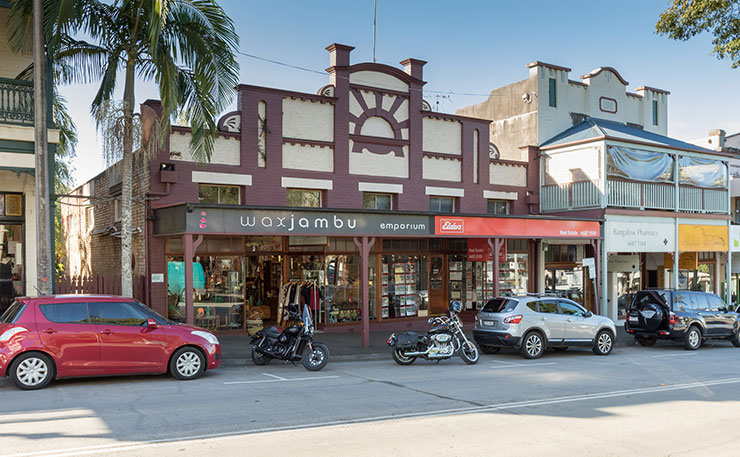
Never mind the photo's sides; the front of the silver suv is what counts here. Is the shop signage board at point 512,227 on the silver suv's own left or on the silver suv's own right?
on the silver suv's own left

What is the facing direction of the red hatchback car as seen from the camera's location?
facing to the right of the viewer

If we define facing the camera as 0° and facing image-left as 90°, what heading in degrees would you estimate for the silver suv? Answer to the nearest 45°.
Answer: approximately 225°

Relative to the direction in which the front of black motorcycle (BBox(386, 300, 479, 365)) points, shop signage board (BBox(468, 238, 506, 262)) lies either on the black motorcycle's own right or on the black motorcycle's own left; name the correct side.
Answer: on the black motorcycle's own left

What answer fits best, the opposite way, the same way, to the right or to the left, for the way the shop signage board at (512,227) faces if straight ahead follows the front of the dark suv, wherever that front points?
to the right

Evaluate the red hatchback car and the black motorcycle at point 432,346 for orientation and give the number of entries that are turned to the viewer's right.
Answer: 2

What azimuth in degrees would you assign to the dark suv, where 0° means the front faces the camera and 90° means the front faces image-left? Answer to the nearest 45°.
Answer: approximately 225°

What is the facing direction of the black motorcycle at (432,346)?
to the viewer's right

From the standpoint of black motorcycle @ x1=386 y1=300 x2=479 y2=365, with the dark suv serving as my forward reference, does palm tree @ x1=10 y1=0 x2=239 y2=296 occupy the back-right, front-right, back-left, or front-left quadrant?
back-left

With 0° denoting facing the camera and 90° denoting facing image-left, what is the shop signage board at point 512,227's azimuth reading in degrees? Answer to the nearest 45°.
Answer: approximately 315°
